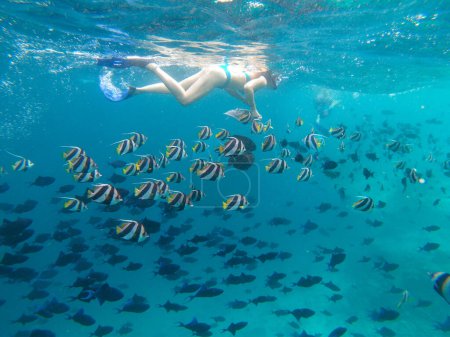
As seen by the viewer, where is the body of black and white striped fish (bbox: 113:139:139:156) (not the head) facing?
to the viewer's right

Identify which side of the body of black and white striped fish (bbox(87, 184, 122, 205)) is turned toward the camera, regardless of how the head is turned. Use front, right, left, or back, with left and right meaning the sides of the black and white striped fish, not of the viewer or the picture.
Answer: right

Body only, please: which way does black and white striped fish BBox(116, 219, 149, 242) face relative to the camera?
to the viewer's right

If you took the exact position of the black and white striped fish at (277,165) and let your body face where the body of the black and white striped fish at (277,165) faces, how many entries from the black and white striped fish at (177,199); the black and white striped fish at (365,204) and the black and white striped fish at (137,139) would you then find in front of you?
1

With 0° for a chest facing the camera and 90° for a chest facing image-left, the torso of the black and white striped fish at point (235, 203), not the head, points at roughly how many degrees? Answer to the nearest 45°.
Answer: approximately 270°

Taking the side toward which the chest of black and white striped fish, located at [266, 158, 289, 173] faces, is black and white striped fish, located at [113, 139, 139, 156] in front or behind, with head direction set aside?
behind

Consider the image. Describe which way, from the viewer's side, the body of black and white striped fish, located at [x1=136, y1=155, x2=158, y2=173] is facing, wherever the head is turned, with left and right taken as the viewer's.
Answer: facing to the right of the viewer

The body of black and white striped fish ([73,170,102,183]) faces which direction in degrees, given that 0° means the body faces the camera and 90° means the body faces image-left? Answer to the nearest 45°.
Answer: approximately 270°
